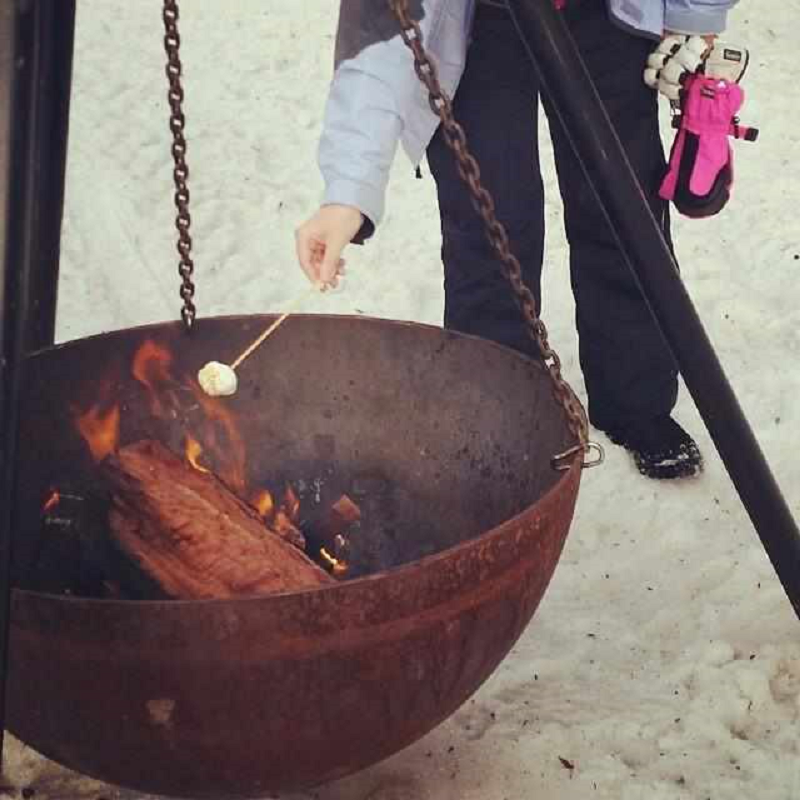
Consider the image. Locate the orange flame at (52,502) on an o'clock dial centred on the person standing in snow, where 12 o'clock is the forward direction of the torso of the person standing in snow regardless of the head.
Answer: The orange flame is roughly at 1 o'clock from the person standing in snow.

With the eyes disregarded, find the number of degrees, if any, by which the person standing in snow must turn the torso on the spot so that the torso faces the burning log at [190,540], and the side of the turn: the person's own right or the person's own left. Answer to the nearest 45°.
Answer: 0° — they already face it

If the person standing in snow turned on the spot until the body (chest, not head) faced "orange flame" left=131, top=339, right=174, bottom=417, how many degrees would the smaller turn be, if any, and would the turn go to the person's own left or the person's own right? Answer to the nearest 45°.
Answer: approximately 45° to the person's own right

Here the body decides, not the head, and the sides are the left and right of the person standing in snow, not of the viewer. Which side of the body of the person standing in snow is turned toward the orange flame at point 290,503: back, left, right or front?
front

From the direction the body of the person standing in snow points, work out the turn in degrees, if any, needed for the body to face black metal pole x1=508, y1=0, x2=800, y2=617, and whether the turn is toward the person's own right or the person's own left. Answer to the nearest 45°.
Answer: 0° — they already face it

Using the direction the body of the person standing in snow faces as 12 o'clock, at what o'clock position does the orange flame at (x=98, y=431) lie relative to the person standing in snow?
The orange flame is roughly at 1 o'clock from the person standing in snow.

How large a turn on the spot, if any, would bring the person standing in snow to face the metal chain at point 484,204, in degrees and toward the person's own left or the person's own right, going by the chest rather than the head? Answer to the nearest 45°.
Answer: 0° — they already face it

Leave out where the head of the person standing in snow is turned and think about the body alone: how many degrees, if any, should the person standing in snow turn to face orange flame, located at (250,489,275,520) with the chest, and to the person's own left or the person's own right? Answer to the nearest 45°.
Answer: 0° — they already face it

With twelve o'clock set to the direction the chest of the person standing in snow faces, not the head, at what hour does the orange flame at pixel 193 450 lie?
The orange flame is roughly at 1 o'clock from the person standing in snow.

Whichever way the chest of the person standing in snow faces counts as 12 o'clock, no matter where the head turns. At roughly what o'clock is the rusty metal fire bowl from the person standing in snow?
The rusty metal fire bowl is roughly at 12 o'clock from the person standing in snow.

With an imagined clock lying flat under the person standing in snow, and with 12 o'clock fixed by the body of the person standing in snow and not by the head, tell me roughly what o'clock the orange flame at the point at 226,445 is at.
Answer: The orange flame is roughly at 1 o'clock from the person standing in snow.

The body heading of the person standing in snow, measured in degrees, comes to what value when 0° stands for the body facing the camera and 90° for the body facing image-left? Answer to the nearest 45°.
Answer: approximately 0°
